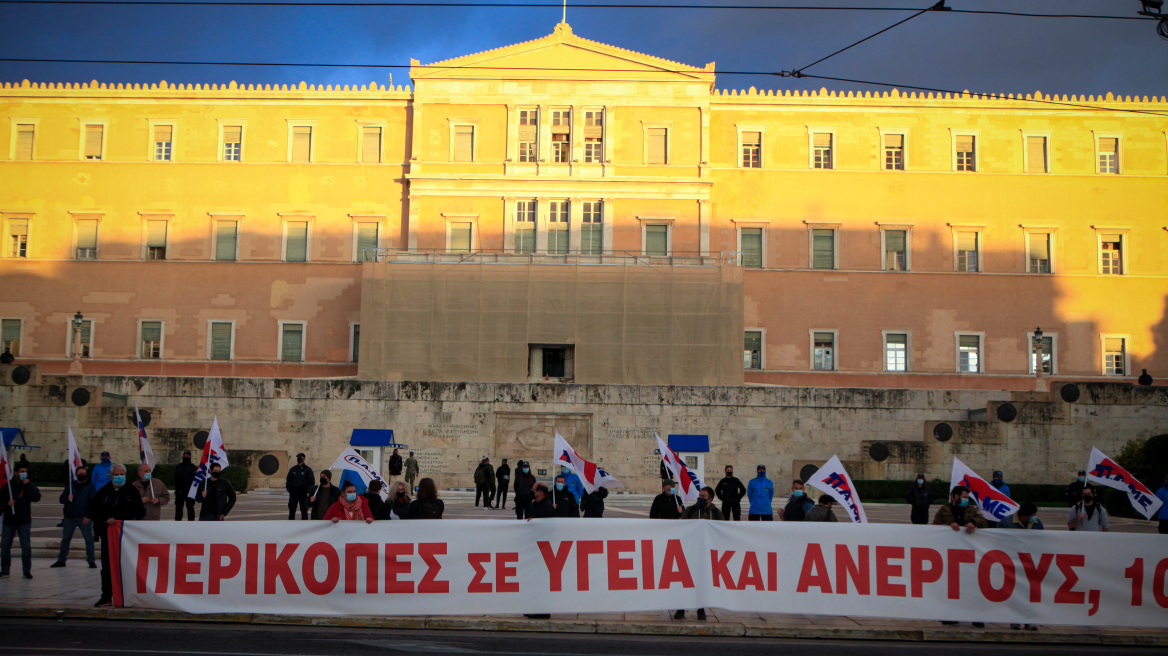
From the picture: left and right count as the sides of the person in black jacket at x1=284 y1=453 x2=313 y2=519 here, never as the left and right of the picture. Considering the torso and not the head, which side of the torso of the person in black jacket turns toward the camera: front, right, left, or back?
front

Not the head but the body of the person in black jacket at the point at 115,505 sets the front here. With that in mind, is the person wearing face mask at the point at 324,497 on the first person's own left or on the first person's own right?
on the first person's own left

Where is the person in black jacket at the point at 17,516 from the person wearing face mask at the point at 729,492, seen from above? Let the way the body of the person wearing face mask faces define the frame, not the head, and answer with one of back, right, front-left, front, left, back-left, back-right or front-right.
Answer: front-right

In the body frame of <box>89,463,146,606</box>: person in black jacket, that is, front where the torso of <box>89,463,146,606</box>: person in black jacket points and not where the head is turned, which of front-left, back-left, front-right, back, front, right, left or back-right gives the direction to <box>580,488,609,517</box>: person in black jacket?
left

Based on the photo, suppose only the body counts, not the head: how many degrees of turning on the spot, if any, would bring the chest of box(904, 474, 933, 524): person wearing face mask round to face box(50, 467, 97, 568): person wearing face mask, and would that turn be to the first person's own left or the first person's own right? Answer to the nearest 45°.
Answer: approximately 45° to the first person's own right

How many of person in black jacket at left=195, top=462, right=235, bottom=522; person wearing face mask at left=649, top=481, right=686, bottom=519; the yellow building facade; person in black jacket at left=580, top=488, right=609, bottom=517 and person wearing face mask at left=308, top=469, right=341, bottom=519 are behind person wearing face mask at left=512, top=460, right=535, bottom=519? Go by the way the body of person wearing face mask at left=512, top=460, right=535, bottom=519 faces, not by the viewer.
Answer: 1

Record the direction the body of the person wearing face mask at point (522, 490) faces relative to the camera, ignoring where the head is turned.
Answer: toward the camera

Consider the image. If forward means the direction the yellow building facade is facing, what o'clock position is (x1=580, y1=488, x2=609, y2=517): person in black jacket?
The person in black jacket is roughly at 12 o'clock from the yellow building facade.

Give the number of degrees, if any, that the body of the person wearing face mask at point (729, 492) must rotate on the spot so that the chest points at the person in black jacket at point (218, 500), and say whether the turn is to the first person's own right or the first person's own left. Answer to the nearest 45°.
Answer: approximately 45° to the first person's own right

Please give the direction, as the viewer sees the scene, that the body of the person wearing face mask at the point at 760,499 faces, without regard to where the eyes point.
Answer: toward the camera

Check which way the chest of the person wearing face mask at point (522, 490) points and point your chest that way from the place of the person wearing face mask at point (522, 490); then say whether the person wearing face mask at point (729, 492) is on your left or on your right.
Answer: on your left

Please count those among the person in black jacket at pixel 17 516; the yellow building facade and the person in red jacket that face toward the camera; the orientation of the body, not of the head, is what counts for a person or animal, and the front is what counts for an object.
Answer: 3
